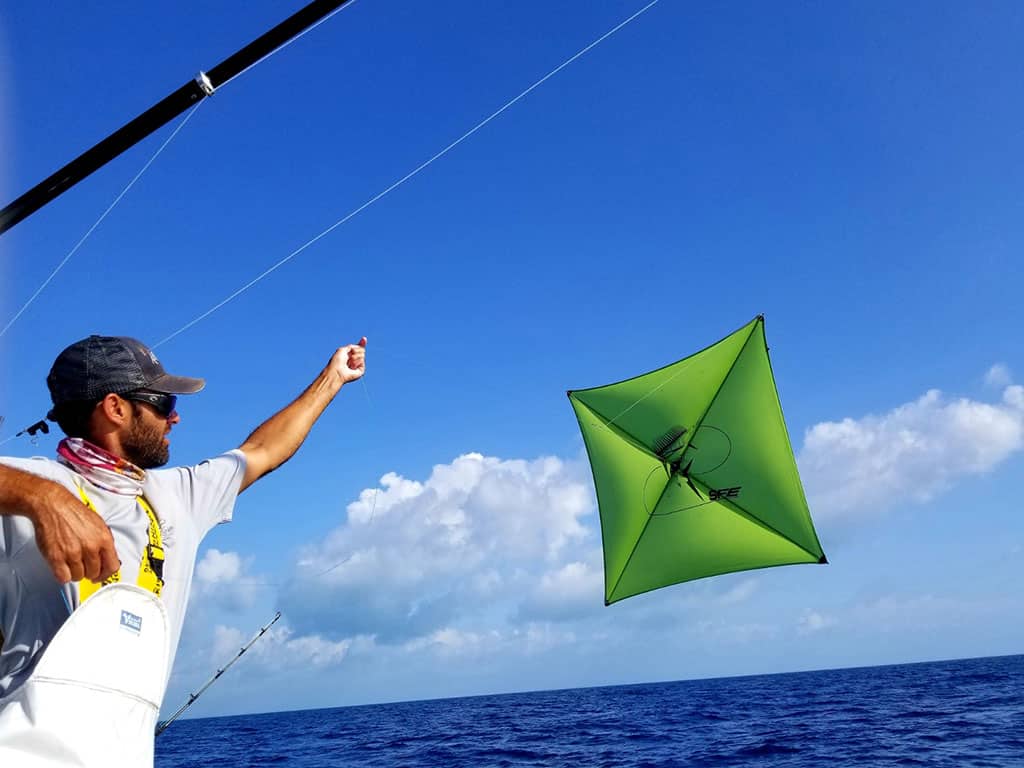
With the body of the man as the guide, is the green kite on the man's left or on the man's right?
on the man's left

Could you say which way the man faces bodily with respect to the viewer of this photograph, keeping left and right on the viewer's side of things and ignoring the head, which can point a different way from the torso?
facing the viewer and to the right of the viewer

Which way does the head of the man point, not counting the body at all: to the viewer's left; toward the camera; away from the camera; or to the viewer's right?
to the viewer's right
